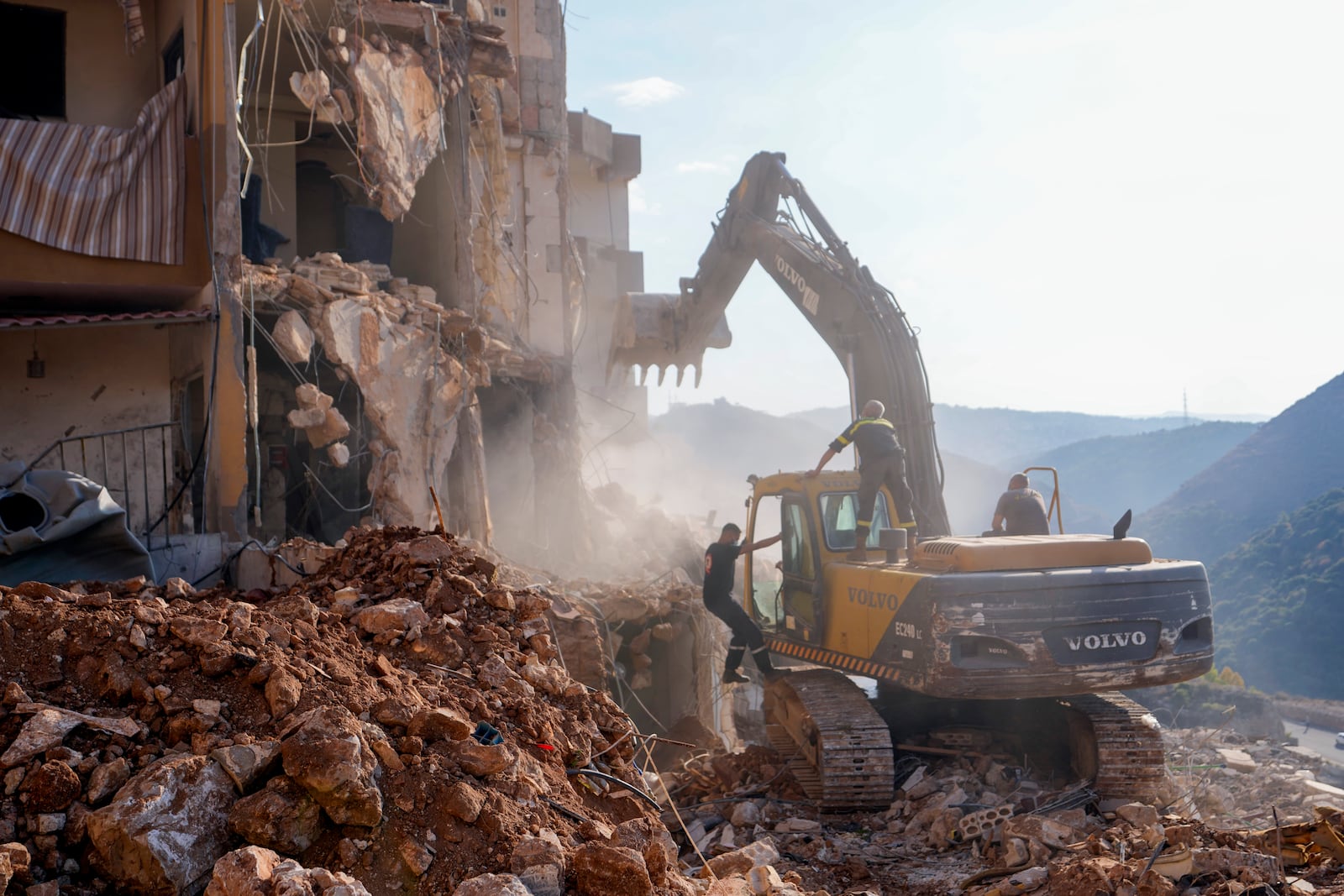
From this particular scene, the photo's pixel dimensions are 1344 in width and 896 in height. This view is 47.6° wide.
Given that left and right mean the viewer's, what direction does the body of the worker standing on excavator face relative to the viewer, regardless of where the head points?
facing away from the viewer and to the left of the viewer

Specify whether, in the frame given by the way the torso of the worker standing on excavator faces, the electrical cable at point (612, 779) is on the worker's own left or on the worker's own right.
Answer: on the worker's own left

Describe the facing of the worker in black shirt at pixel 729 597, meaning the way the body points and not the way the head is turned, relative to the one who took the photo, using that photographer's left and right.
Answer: facing away from the viewer and to the right of the viewer

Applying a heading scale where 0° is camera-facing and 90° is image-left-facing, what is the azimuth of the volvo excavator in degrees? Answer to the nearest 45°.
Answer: approximately 135°

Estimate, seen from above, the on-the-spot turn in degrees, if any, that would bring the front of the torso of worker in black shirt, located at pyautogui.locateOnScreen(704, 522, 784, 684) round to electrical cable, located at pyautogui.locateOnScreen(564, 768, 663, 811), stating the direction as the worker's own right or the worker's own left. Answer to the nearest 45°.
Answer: approximately 135° to the worker's own right
